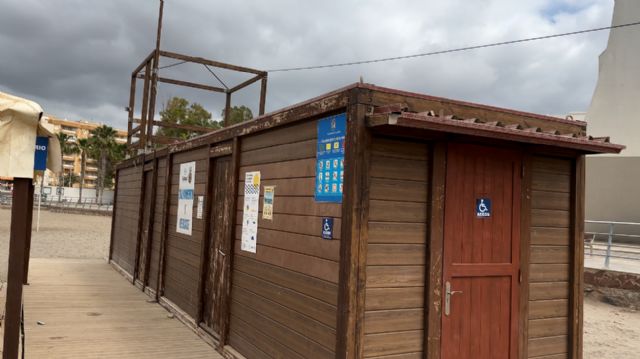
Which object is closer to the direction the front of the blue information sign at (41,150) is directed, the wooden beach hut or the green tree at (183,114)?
the wooden beach hut

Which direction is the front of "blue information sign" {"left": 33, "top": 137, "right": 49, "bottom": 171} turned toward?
toward the camera

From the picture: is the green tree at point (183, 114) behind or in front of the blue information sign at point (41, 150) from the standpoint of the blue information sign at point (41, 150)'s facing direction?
behind

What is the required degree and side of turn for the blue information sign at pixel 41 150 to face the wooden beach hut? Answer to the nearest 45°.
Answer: approximately 45° to its left
